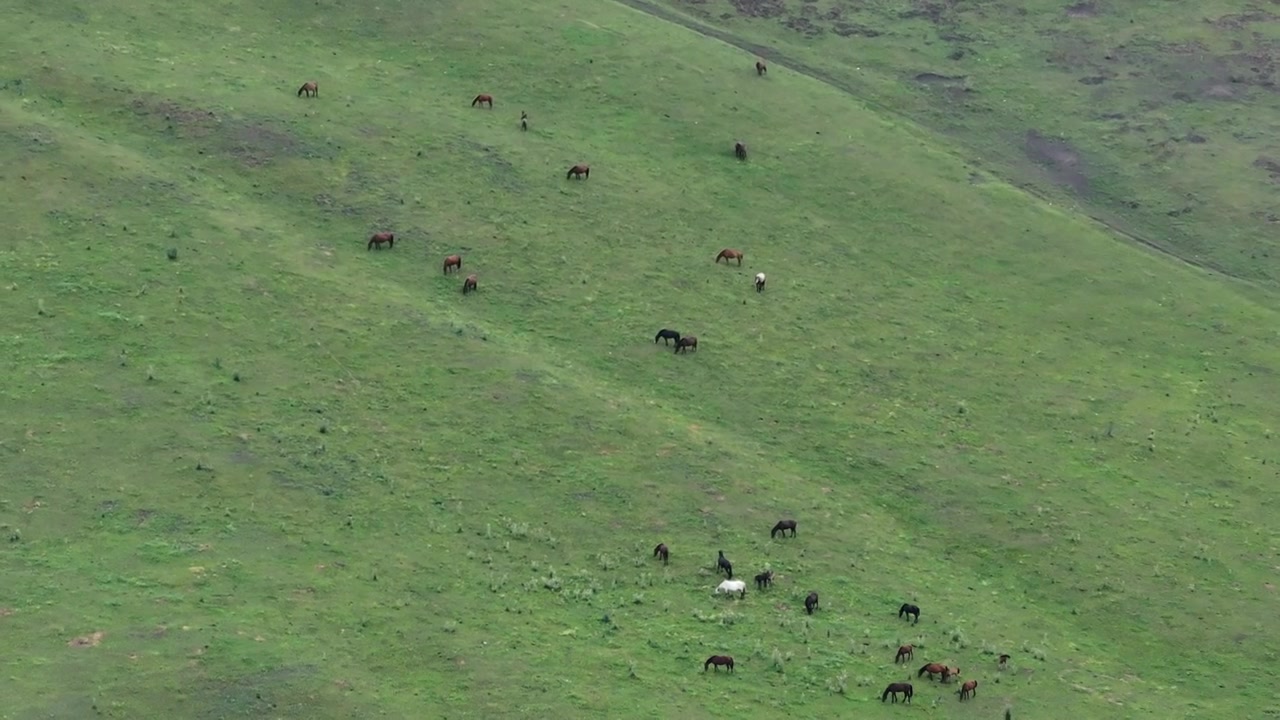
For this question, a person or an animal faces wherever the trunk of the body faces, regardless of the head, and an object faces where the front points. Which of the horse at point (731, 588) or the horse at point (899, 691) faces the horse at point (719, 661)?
the horse at point (899, 691)

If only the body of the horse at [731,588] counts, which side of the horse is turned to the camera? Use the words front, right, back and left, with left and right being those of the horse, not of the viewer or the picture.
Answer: left

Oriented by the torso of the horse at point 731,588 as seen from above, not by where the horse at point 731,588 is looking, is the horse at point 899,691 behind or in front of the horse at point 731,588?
behind

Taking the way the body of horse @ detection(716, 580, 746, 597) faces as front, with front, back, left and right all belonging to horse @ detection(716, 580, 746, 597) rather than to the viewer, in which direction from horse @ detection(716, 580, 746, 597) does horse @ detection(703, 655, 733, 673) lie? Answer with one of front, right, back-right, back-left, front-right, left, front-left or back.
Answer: left

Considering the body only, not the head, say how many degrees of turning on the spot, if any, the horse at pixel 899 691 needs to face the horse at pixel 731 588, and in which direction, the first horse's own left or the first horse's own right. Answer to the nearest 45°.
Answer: approximately 45° to the first horse's own right

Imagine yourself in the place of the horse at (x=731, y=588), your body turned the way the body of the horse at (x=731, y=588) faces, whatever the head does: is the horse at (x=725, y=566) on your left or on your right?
on your right

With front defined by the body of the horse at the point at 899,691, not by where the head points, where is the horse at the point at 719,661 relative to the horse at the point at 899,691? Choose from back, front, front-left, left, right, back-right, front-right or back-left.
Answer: front

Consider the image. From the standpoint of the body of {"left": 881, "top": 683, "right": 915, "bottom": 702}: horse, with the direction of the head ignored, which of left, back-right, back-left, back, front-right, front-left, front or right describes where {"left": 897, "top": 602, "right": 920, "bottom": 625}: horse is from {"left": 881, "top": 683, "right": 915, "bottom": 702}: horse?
right

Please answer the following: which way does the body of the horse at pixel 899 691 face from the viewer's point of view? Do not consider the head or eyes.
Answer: to the viewer's left

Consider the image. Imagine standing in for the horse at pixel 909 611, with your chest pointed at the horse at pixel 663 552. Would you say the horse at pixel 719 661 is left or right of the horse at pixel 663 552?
left

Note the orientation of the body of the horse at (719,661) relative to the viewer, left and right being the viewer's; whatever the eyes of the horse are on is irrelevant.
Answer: facing to the left of the viewer

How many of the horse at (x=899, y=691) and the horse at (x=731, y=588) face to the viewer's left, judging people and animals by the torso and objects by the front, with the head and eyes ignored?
2
